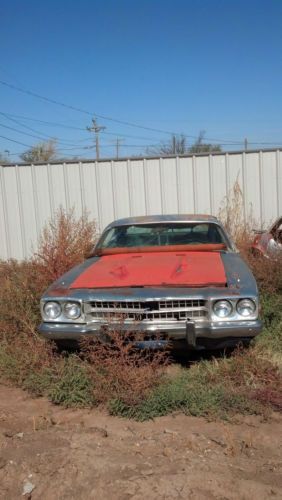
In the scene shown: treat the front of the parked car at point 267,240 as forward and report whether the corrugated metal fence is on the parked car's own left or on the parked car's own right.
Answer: on the parked car's own right

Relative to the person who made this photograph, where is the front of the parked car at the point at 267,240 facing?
facing the viewer and to the left of the viewer

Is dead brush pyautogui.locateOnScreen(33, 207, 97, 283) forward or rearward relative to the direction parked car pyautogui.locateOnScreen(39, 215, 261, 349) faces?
rearward

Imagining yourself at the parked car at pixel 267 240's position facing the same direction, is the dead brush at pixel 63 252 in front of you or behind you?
in front

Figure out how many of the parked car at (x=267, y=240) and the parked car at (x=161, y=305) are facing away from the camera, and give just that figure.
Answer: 0

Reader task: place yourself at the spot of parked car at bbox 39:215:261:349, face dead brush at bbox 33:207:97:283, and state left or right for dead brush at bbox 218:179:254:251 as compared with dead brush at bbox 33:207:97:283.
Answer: right

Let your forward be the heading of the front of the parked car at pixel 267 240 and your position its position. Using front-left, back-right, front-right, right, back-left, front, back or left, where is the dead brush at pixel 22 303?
front

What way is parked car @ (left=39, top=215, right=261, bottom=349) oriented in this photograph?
toward the camera

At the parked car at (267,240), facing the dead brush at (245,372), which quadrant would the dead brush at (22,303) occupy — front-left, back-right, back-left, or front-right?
front-right

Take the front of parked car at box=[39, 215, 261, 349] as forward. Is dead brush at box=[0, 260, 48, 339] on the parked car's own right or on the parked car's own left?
on the parked car's own right

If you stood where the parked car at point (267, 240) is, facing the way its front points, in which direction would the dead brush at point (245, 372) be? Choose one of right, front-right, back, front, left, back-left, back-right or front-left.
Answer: front-left
